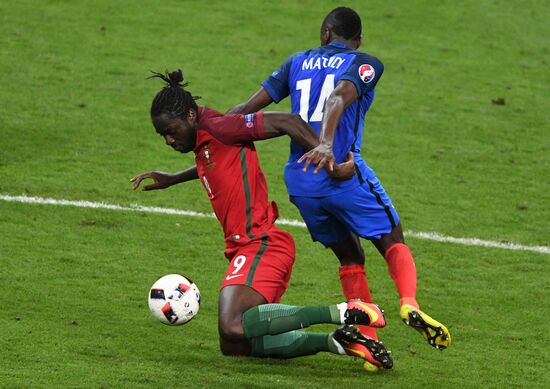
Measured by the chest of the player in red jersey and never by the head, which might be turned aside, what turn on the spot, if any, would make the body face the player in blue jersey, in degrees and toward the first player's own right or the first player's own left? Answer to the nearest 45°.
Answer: approximately 180°

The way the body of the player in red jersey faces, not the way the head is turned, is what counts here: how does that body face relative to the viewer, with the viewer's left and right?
facing to the left of the viewer
